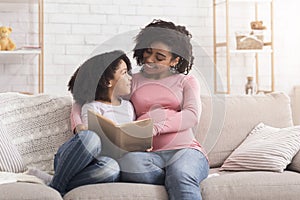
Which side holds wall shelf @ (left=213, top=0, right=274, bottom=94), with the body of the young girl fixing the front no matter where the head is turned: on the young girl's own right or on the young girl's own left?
on the young girl's own left

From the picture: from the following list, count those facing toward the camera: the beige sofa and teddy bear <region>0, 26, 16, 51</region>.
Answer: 2

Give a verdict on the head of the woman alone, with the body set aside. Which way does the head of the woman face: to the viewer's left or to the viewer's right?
to the viewer's left

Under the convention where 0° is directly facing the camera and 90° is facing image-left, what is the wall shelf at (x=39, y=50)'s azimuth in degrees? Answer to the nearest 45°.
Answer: approximately 0°

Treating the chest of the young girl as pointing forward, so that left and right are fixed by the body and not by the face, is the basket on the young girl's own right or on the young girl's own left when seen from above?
on the young girl's own left

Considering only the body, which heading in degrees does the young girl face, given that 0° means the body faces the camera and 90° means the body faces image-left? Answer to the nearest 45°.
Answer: approximately 315°
